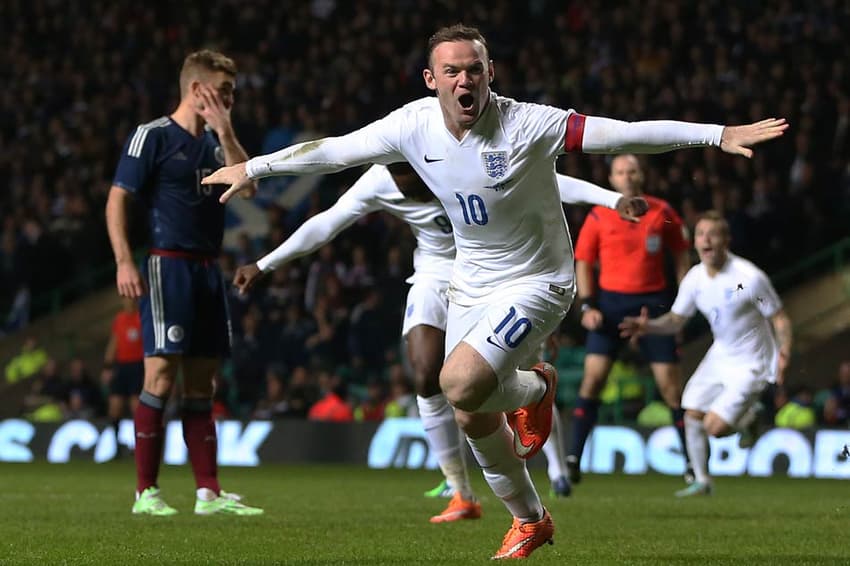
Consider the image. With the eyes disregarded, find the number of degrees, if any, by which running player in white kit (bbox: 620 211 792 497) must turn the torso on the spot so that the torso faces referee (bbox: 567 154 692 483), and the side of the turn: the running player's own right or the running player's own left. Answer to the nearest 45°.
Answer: approximately 45° to the running player's own right

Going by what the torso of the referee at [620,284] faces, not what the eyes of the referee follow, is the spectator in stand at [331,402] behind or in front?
behind

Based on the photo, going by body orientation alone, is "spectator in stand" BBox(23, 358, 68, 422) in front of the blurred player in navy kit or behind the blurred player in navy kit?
behind

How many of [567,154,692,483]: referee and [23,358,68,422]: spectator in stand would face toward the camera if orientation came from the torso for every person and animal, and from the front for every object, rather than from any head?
2

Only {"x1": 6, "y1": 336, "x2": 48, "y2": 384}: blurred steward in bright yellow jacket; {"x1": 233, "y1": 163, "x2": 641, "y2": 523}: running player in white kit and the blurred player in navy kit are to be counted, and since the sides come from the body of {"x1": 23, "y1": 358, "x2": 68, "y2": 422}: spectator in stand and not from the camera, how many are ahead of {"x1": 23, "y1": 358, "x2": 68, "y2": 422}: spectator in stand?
2

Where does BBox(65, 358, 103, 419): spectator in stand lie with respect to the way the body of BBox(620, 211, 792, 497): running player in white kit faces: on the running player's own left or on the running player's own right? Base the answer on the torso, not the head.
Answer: on the running player's own right

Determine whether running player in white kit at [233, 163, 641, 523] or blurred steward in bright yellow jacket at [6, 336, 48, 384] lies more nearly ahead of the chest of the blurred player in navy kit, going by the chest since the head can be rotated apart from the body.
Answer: the running player in white kit

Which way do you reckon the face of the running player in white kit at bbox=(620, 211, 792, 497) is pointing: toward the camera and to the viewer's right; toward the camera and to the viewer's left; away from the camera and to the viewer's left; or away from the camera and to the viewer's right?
toward the camera and to the viewer's left

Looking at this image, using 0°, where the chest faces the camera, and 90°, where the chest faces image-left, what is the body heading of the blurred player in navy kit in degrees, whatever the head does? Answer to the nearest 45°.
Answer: approximately 315°

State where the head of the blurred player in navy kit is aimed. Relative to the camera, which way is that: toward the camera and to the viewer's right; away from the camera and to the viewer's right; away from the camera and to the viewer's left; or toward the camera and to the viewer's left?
toward the camera and to the viewer's right

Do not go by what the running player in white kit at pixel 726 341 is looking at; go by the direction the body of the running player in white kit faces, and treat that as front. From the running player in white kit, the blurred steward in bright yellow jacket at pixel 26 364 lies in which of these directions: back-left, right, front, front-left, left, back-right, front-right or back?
right

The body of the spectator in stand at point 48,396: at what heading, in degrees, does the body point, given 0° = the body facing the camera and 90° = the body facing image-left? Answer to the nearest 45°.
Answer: approximately 0°

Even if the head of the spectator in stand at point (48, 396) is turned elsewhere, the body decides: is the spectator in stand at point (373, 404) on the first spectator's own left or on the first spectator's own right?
on the first spectator's own left

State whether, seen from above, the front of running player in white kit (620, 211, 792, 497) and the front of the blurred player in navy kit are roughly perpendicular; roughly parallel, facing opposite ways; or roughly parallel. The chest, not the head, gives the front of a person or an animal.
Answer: roughly perpendicular

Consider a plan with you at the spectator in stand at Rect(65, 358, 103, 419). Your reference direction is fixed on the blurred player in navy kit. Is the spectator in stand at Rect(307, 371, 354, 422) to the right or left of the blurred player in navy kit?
left
